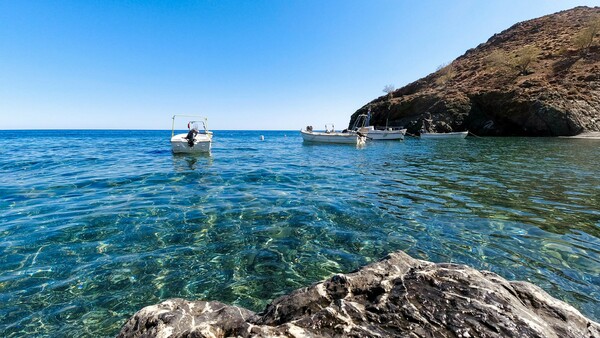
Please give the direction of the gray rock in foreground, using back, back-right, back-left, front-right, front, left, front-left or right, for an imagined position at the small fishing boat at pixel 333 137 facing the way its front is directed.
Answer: left

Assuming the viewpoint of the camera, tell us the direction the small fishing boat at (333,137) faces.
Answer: facing to the left of the viewer

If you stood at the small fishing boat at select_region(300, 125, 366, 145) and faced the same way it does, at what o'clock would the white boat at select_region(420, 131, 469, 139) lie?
The white boat is roughly at 5 o'clock from the small fishing boat.
